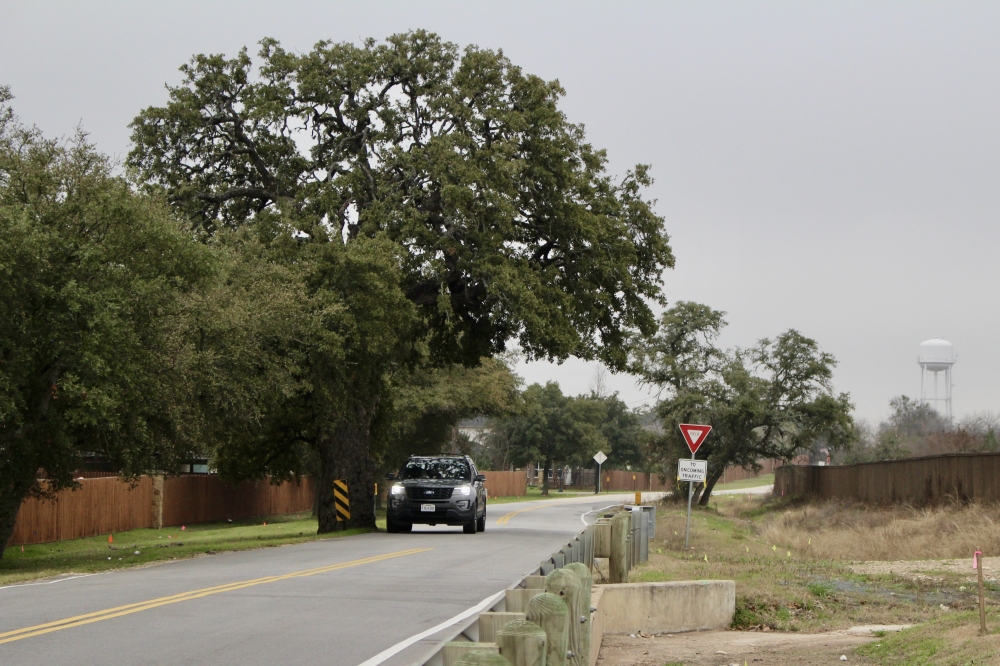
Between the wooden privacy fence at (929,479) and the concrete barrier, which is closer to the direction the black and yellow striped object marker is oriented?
the concrete barrier

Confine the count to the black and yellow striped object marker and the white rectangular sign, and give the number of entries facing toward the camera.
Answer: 2

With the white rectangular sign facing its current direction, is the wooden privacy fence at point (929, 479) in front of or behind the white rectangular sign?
behind

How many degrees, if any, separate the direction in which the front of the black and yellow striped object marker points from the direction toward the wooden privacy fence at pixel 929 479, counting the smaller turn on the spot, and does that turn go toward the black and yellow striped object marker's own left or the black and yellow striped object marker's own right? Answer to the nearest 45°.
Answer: approximately 90° to the black and yellow striped object marker's own left

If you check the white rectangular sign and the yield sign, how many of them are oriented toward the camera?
2

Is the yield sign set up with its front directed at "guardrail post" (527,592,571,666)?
yes

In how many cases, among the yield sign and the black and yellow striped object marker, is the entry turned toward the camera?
2

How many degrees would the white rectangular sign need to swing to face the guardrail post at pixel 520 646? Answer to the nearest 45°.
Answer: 0° — it already faces it
